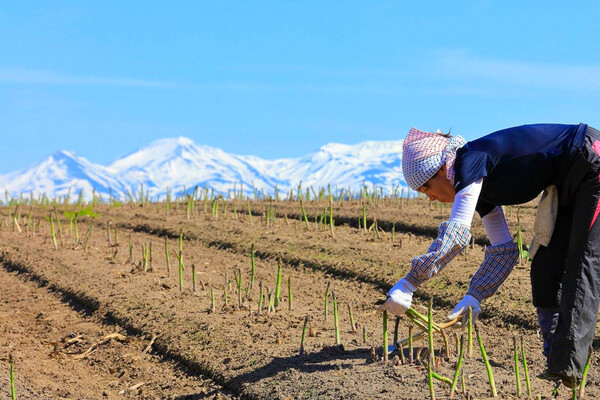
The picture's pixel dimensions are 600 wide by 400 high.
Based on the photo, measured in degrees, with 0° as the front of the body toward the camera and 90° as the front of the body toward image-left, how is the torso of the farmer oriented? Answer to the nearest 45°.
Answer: approximately 90°
